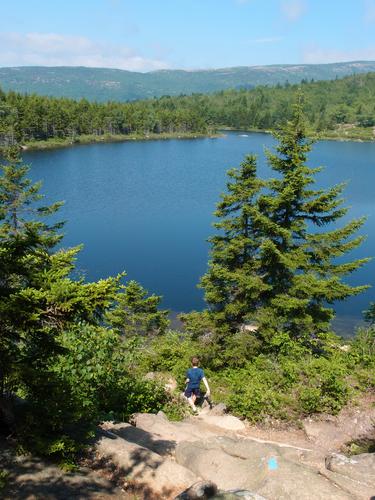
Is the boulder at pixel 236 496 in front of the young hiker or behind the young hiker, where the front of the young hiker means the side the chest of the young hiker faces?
behind

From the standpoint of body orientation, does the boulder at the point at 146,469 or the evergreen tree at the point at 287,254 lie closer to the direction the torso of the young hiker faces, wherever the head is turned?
the evergreen tree

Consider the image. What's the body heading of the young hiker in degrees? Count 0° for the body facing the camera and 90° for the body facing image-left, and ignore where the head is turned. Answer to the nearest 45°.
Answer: approximately 180°

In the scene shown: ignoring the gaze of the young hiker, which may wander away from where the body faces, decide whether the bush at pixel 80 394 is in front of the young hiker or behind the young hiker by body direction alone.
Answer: behind

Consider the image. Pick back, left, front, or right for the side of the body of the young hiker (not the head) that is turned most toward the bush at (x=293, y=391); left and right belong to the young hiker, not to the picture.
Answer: right

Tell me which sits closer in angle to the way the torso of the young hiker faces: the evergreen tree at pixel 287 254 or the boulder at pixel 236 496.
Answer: the evergreen tree
